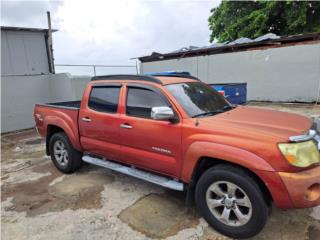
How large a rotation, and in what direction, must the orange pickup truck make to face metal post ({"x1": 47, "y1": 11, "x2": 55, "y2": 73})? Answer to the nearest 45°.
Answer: approximately 180°

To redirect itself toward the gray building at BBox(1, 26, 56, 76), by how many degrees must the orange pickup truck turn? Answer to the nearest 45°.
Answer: approximately 180°
